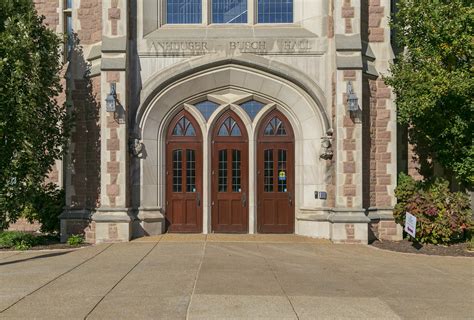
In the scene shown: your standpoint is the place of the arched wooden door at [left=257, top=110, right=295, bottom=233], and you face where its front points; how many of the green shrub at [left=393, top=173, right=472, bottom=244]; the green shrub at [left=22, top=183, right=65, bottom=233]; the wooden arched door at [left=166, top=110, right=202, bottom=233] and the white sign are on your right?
2

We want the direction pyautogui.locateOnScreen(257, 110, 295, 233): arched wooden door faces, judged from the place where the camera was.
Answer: facing the viewer

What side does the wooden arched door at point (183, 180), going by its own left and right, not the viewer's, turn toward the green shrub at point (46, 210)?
right

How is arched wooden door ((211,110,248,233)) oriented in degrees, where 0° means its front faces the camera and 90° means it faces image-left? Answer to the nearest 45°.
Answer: approximately 0°

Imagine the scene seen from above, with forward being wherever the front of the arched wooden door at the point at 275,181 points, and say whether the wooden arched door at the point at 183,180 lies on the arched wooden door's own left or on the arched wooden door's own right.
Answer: on the arched wooden door's own right

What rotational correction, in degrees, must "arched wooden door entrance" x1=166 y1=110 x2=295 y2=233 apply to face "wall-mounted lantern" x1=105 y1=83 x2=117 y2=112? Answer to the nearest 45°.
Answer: approximately 45° to its right

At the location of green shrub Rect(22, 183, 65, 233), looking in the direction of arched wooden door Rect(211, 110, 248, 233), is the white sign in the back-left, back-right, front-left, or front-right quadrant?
front-right

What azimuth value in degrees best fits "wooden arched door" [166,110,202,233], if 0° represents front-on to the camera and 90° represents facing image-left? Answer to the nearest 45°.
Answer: approximately 0°

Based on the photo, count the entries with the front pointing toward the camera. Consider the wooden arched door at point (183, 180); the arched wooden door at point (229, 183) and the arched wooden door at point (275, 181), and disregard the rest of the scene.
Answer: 3

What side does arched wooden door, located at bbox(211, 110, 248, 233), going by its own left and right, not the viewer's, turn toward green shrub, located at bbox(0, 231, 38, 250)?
right

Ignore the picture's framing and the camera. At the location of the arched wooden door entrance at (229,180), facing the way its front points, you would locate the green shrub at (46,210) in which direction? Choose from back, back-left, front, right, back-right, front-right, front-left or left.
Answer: right

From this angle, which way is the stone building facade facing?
toward the camera
